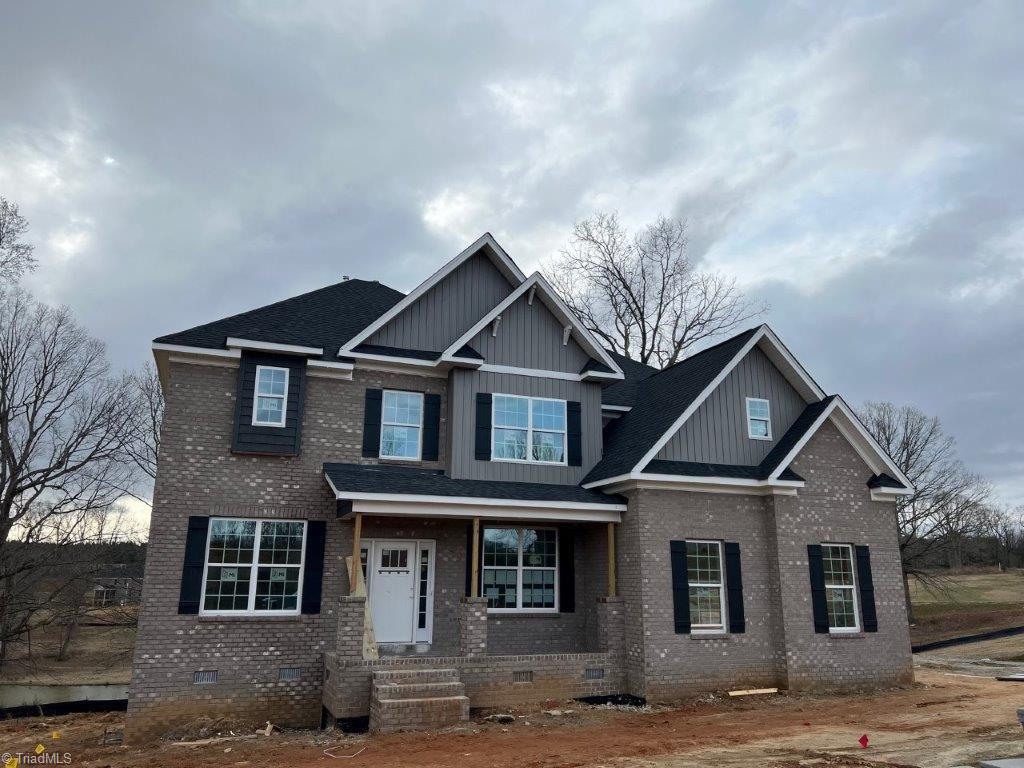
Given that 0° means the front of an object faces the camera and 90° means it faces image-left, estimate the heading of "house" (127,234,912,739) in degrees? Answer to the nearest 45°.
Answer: approximately 0°
